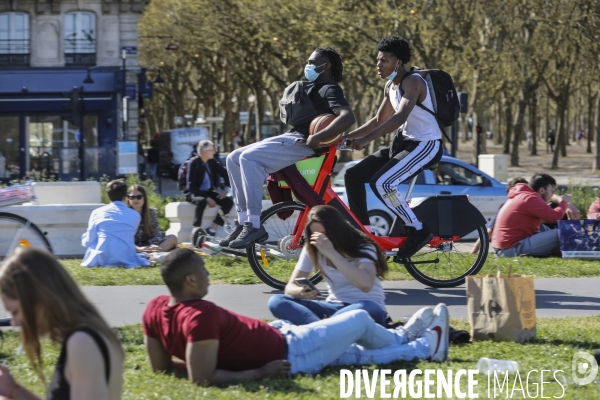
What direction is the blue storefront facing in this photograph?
toward the camera

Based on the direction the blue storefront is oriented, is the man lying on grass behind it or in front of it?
in front

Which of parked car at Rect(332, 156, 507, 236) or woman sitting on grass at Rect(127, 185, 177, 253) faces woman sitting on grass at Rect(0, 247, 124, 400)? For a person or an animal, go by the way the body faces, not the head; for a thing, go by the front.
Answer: woman sitting on grass at Rect(127, 185, 177, 253)

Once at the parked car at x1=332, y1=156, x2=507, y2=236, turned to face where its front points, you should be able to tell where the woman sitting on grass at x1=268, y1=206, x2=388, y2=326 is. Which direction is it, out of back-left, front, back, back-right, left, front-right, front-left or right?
right

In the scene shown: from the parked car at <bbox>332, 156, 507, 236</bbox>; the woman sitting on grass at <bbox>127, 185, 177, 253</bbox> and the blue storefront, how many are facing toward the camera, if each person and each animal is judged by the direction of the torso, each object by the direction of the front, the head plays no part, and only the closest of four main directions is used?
2

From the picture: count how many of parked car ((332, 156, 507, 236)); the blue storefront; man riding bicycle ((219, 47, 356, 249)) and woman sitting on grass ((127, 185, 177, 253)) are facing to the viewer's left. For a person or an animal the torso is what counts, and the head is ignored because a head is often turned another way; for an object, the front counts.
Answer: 1

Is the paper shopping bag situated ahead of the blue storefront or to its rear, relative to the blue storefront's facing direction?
ahead

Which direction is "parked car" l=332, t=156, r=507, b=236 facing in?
to the viewer's right

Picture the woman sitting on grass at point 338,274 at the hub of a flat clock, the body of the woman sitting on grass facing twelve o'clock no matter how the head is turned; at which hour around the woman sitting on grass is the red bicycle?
The red bicycle is roughly at 5 o'clock from the woman sitting on grass.

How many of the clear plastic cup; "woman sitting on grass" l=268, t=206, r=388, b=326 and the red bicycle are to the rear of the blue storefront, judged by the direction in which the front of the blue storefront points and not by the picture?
0

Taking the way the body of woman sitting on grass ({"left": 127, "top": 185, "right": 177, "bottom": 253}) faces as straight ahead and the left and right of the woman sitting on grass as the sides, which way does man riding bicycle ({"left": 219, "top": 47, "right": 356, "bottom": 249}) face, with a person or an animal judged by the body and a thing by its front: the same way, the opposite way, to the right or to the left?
to the right

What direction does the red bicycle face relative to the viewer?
to the viewer's left

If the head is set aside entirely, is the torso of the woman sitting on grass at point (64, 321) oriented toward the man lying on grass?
no

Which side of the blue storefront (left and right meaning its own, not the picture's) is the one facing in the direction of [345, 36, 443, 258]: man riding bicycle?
front

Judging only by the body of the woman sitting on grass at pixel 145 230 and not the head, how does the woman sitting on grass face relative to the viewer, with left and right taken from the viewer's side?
facing the viewer

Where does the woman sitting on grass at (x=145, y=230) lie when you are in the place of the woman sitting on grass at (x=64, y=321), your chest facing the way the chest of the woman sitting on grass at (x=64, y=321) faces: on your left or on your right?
on your right
